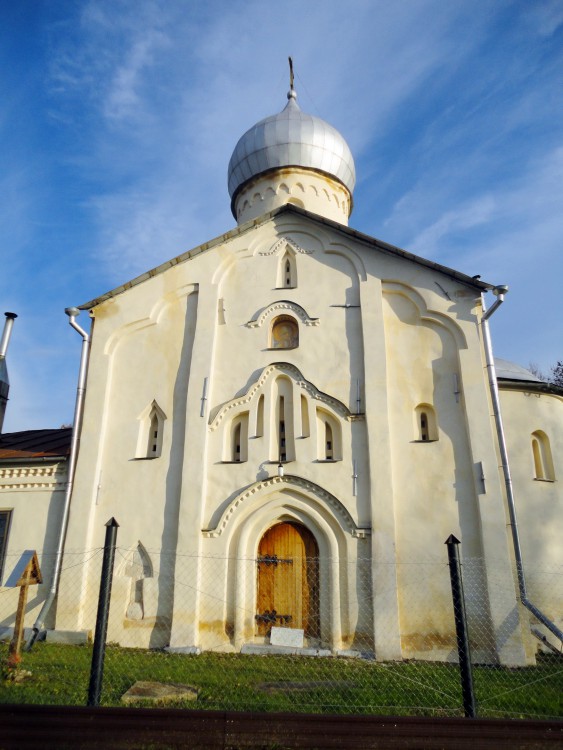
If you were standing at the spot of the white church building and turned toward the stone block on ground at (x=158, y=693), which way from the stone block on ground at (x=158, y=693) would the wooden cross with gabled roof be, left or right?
right

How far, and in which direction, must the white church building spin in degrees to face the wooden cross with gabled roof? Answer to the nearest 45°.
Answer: approximately 90° to its right

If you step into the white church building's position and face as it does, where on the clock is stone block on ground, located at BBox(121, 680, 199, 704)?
The stone block on ground is roughly at 1 o'clock from the white church building.

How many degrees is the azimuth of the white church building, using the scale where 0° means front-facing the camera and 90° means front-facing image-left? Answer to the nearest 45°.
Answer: approximately 0°

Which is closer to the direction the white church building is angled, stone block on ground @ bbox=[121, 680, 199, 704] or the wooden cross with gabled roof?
the stone block on ground

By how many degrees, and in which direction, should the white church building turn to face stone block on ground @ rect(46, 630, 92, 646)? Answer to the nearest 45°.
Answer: approximately 90° to its right
